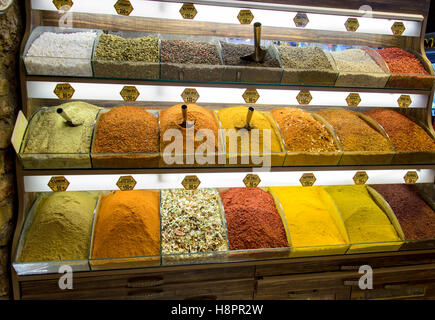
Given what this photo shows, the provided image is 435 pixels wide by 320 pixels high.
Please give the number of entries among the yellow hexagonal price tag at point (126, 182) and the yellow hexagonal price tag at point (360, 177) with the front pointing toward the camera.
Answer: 2

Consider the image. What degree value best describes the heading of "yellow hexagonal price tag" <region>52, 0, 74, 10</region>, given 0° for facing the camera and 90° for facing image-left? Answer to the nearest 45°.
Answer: approximately 0°

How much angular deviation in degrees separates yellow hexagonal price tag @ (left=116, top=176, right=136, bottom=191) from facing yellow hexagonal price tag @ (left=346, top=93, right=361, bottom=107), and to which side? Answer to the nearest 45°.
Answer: approximately 90° to its left
